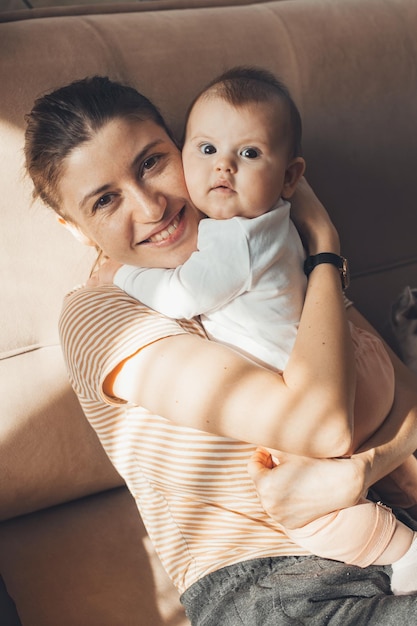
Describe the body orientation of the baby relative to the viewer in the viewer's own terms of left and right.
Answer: facing to the left of the viewer
